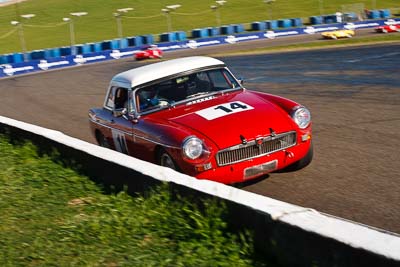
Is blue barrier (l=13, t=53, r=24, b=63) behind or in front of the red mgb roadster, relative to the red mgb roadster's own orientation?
behind

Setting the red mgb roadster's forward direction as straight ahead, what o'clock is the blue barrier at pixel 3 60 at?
The blue barrier is roughly at 7 o'clock from the red mgb roadster.

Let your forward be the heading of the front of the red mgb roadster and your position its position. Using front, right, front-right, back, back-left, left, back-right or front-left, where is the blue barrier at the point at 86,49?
back-left

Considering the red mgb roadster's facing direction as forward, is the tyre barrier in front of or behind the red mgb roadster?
behind

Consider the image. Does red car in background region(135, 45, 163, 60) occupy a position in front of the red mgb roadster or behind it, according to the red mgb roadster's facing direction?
behind

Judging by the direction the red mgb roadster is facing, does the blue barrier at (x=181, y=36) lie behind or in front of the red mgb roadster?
behind

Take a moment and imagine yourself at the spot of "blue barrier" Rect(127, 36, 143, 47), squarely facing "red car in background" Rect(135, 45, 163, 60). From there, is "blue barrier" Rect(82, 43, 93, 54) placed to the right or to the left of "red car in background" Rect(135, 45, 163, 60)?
right

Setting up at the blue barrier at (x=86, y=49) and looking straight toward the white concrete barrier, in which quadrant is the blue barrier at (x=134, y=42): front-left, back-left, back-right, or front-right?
back-left

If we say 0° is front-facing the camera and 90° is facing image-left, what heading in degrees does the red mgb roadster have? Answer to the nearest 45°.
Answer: approximately 315°
